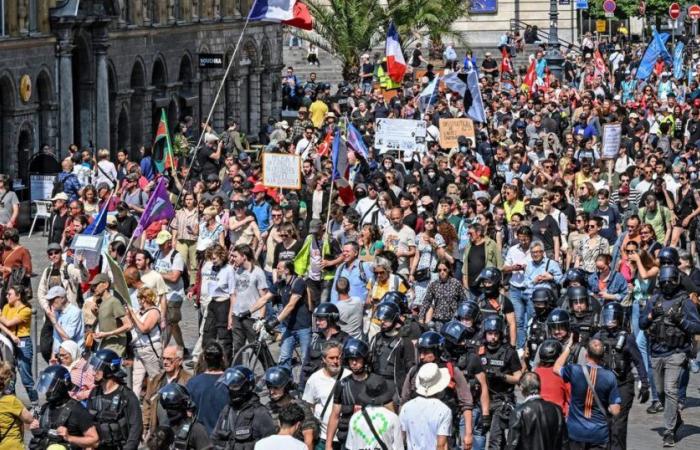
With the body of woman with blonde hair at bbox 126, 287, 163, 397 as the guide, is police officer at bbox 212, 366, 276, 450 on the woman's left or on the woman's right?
on the woman's left

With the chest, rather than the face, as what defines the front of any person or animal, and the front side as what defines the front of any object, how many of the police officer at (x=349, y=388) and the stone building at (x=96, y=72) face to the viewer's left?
0
